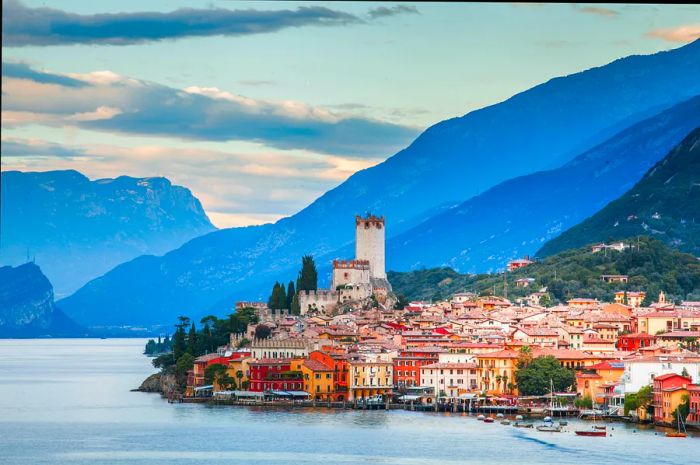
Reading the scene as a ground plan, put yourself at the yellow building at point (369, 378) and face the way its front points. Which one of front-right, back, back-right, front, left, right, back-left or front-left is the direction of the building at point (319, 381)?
right

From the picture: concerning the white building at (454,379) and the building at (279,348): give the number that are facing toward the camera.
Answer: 2

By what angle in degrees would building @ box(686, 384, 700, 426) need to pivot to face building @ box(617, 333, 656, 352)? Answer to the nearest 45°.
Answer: approximately 135° to its right

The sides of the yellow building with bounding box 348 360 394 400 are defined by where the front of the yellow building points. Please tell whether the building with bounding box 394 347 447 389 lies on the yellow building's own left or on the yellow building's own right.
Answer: on the yellow building's own left

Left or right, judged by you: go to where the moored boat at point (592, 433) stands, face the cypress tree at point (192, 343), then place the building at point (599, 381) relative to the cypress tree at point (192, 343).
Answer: right

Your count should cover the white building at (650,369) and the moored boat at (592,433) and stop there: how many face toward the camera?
1

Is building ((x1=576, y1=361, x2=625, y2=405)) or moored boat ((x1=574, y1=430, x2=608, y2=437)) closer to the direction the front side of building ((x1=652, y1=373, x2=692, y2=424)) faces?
the moored boat

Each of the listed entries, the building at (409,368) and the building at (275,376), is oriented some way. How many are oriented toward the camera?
2

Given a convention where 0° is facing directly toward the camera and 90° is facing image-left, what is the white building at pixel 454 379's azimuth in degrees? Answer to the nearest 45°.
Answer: approximately 0°

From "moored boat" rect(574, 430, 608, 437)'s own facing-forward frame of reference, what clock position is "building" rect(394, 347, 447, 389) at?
The building is roughly at 2 o'clock from the moored boat.

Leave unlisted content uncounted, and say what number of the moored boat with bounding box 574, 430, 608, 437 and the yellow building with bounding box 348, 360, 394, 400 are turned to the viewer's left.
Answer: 1

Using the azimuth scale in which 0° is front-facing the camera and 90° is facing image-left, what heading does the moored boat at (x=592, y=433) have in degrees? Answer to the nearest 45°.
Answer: approximately 90°
